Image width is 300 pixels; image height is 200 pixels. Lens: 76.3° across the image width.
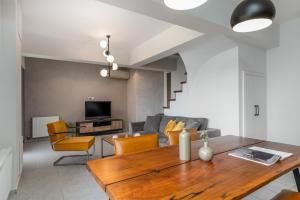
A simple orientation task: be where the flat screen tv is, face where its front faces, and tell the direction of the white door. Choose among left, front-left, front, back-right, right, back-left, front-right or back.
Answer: front-left

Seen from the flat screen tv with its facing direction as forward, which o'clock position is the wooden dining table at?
The wooden dining table is roughly at 12 o'clock from the flat screen tv.

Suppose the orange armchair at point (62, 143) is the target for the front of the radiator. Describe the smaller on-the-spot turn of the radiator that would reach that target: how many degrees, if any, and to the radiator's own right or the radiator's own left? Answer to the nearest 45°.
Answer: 0° — it already faces it

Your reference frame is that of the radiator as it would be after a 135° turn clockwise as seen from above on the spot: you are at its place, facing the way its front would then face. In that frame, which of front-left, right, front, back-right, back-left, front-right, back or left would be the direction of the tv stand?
back-right

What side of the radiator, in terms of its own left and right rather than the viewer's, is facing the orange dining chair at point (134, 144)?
front

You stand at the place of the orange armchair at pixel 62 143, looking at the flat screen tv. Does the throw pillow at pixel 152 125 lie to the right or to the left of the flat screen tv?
right

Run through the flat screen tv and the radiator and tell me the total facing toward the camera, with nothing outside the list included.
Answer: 2

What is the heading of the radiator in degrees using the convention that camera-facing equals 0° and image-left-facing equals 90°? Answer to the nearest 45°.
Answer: approximately 0°

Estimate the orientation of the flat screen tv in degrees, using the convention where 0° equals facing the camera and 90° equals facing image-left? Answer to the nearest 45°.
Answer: approximately 0°

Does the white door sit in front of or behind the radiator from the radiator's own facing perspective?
in front

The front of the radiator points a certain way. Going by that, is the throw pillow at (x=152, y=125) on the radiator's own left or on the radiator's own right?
on the radiator's own left

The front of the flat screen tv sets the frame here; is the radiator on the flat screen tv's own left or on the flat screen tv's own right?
on the flat screen tv's own right
